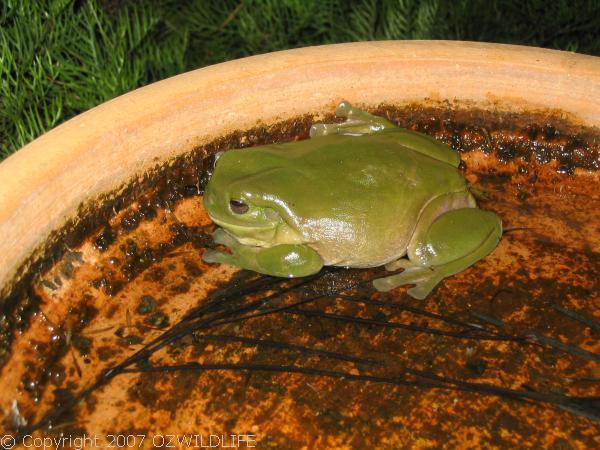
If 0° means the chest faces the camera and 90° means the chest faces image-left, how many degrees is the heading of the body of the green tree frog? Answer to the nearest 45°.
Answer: approximately 90°

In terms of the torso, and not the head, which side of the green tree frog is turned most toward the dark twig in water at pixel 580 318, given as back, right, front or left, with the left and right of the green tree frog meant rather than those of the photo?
back
